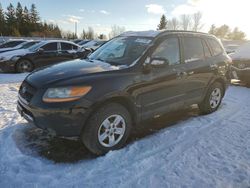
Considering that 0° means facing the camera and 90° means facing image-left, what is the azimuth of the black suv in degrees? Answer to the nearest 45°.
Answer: approximately 45°

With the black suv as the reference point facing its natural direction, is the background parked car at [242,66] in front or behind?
behind

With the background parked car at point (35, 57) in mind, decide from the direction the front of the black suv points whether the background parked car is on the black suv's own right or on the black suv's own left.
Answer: on the black suv's own right

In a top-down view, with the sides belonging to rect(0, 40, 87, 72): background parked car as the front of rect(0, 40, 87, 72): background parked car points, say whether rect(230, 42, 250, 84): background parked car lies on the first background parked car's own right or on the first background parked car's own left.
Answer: on the first background parked car's own left

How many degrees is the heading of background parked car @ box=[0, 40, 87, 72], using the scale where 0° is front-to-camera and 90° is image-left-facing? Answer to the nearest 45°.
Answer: approximately 45°
